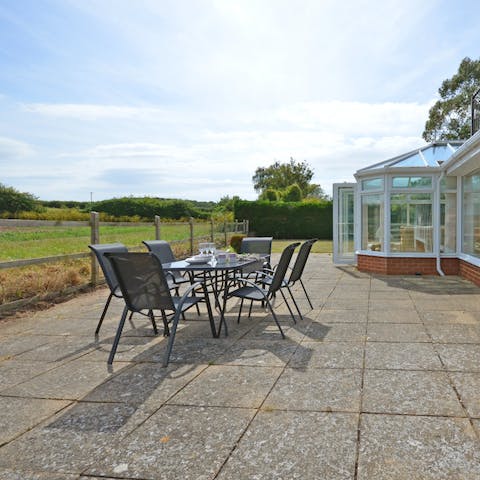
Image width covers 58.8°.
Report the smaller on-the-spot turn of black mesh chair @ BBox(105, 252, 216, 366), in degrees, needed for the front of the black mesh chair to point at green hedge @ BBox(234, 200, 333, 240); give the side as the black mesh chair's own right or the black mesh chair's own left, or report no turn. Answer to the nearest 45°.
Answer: approximately 45° to the black mesh chair's own left

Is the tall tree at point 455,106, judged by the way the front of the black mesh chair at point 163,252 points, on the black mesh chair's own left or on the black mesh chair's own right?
on the black mesh chair's own left

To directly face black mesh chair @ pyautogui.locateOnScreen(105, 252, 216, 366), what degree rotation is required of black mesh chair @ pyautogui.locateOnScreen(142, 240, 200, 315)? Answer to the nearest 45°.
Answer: approximately 45° to its right

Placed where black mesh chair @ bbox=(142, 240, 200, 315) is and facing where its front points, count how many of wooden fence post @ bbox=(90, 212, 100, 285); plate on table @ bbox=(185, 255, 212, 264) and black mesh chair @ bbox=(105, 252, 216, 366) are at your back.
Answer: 1

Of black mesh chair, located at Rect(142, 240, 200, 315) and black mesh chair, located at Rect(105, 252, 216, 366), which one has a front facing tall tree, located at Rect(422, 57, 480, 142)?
black mesh chair, located at Rect(105, 252, 216, 366)

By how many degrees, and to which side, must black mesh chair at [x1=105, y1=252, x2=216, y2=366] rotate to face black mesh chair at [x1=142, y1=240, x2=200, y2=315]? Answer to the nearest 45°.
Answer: approximately 45° to its left

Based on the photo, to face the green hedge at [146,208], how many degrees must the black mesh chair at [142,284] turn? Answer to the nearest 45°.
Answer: approximately 45° to its left

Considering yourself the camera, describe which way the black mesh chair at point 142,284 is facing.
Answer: facing away from the viewer and to the right of the viewer

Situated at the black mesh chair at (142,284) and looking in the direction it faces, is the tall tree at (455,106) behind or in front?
in front

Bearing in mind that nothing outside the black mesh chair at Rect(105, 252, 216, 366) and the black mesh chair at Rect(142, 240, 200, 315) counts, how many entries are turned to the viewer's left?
0

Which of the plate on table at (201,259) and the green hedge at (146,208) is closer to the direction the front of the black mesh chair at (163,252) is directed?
the plate on table

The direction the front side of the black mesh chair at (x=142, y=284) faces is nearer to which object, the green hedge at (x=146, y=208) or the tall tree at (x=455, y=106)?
the tall tree

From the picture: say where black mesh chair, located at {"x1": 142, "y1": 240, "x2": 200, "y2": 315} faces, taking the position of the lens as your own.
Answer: facing the viewer and to the right of the viewer

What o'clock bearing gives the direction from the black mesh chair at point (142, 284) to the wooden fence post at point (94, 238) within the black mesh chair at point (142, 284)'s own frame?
The wooden fence post is roughly at 10 o'clock from the black mesh chair.
